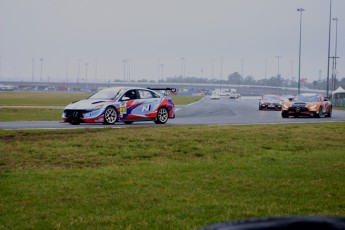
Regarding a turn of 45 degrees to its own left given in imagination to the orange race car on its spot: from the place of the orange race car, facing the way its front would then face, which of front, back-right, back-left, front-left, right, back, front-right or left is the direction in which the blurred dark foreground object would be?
front

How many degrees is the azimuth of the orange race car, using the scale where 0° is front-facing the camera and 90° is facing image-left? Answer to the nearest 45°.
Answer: approximately 45°
